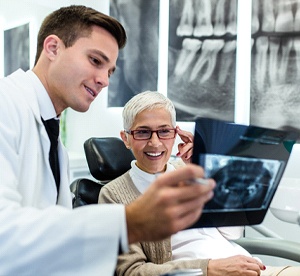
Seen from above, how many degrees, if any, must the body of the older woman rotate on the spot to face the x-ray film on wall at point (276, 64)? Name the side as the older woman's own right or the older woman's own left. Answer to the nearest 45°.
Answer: approximately 90° to the older woman's own left

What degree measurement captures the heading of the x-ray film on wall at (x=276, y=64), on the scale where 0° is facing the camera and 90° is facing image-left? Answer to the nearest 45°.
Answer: approximately 0°

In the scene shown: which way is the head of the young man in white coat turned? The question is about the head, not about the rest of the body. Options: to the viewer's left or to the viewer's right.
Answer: to the viewer's right

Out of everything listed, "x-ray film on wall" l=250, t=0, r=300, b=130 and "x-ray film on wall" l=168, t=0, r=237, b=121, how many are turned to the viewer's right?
0

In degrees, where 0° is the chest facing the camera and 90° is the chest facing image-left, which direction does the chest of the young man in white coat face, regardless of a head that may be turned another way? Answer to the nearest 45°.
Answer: approximately 270°

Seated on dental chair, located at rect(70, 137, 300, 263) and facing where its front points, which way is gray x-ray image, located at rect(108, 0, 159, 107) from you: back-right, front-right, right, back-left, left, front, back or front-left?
back-left

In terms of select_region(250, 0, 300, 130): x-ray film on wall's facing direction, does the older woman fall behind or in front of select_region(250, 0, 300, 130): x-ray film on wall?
in front

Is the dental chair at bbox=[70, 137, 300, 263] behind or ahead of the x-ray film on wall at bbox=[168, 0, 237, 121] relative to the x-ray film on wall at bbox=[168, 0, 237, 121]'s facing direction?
ahead

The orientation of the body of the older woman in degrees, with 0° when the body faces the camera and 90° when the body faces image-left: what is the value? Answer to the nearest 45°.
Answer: approximately 315°
